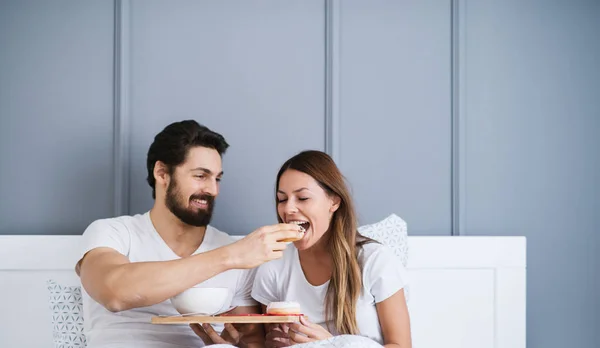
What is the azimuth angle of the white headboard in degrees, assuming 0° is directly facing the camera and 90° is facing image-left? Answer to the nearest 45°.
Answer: approximately 0°

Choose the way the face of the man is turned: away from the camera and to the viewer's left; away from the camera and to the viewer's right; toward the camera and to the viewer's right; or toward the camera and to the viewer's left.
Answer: toward the camera and to the viewer's right
